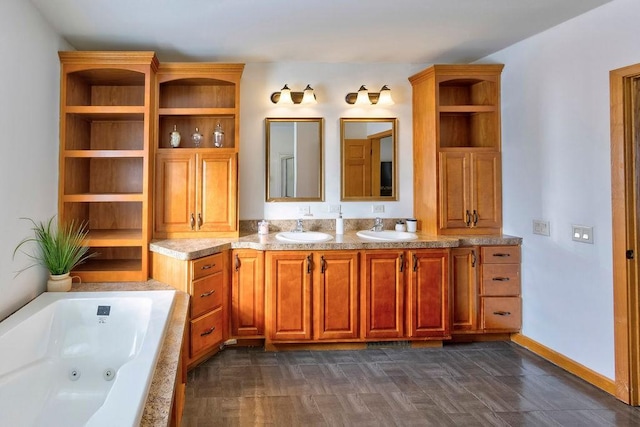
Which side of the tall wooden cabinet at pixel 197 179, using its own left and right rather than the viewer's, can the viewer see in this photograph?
front

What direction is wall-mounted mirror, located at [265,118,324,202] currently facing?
toward the camera

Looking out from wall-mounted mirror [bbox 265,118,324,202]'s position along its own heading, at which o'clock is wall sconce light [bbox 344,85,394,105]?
The wall sconce light is roughly at 9 o'clock from the wall-mounted mirror.

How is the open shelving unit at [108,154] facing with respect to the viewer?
toward the camera

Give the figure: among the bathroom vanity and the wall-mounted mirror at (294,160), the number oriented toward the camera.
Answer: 2

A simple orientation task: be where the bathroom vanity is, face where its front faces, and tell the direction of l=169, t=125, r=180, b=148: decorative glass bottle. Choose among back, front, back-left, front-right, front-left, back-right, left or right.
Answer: right

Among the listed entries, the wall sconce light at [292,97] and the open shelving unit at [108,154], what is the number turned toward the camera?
2

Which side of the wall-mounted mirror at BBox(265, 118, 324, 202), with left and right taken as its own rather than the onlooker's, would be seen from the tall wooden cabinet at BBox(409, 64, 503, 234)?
left
